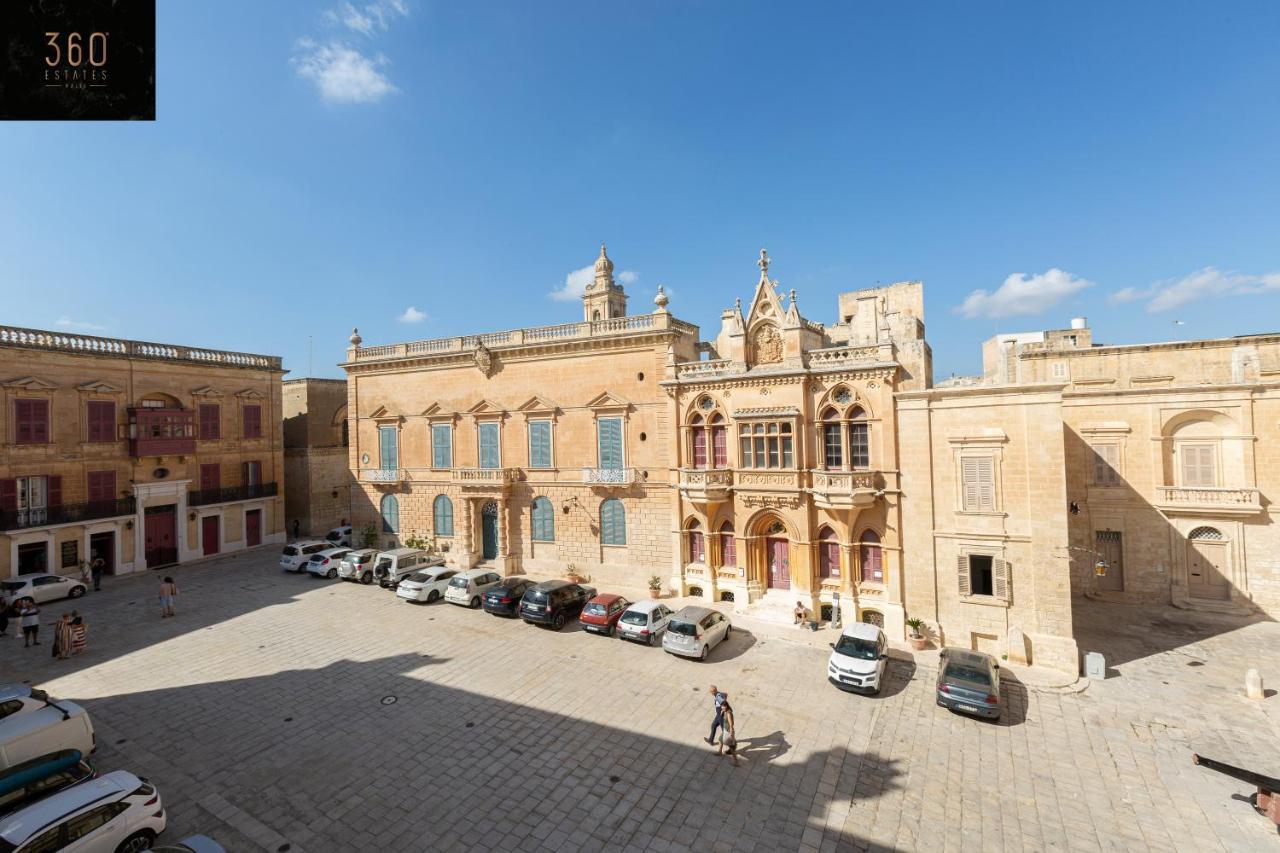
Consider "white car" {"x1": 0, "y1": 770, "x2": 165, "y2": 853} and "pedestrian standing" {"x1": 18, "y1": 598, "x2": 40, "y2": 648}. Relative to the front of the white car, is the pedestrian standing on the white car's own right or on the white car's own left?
on the white car's own right

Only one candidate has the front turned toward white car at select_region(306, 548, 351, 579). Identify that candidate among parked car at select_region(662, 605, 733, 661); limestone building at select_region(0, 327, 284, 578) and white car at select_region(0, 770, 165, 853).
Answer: the limestone building

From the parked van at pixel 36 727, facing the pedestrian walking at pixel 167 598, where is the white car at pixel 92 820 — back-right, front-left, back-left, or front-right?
back-right

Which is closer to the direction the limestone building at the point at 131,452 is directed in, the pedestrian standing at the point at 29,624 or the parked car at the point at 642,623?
the parked car

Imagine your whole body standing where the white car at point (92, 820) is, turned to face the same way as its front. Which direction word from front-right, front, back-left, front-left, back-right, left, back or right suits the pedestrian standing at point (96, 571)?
back-right

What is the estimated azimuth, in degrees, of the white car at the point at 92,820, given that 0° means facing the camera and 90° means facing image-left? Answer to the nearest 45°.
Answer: approximately 45°

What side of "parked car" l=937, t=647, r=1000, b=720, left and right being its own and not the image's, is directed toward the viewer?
back
